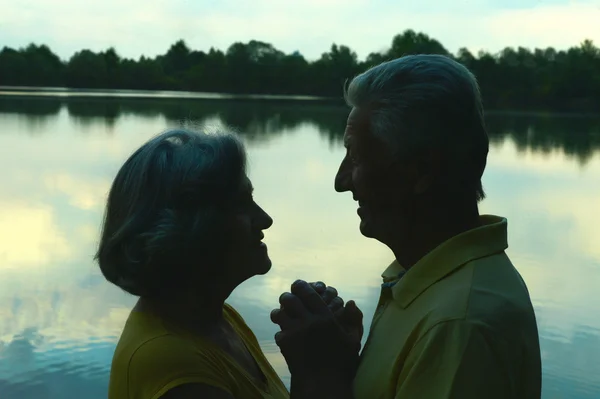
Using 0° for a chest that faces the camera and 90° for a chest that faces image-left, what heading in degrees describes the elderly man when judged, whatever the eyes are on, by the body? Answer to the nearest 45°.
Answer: approximately 90°

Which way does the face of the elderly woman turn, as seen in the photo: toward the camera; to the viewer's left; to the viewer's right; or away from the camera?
to the viewer's right

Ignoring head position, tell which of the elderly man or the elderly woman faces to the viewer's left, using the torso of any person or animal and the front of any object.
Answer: the elderly man

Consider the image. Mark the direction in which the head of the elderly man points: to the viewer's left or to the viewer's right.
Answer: to the viewer's left

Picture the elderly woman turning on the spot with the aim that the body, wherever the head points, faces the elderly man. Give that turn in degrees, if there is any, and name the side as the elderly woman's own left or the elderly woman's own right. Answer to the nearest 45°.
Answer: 0° — they already face them

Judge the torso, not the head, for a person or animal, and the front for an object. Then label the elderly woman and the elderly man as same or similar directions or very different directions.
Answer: very different directions

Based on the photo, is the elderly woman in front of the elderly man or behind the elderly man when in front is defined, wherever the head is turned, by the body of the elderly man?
in front

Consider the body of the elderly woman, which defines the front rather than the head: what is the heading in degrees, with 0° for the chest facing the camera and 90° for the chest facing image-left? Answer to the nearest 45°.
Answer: approximately 270°

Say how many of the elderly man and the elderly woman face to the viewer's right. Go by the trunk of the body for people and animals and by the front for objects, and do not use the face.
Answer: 1
